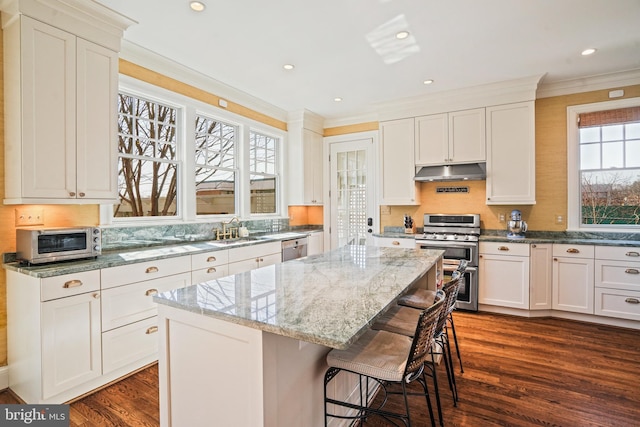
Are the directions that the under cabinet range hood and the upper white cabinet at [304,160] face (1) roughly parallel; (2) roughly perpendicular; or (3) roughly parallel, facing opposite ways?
roughly perpendicular

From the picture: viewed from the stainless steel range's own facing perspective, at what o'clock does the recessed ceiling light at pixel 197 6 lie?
The recessed ceiling light is roughly at 1 o'clock from the stainless steel range.

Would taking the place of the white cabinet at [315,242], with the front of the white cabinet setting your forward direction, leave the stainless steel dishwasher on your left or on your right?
on your right

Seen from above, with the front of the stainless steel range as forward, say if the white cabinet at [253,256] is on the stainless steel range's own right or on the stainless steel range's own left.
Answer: on the stainless steel range's own right

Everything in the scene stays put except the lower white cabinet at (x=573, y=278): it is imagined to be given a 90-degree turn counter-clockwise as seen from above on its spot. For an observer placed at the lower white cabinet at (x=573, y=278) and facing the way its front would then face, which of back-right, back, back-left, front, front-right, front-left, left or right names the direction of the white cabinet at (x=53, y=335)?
back-right

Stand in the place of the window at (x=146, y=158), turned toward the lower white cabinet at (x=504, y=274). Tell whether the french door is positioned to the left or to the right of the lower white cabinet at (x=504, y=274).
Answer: left

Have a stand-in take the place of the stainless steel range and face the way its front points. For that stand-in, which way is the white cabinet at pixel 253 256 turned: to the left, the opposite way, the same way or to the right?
to the left

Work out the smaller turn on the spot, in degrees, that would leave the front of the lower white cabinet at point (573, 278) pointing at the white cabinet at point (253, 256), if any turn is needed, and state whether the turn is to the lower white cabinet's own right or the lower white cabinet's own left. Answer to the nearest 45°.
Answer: approximately 45° to the lower white cabinet's own right

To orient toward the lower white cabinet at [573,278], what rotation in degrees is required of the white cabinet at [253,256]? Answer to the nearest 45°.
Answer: approximately 45° to its left

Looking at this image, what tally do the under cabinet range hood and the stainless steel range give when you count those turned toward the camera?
2

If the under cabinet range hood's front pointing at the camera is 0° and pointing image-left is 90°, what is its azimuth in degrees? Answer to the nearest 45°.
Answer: approximately 0°
